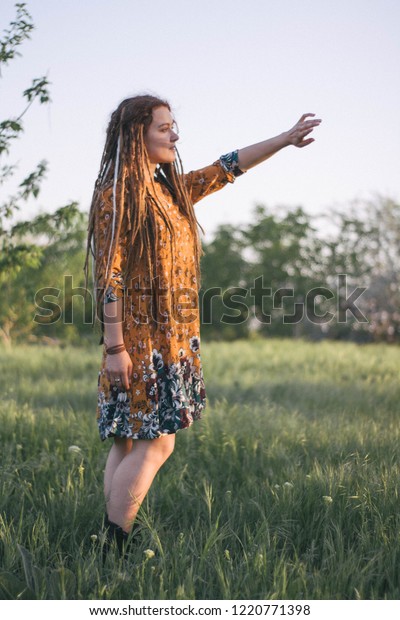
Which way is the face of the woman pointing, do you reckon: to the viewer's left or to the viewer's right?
to the viewer's right

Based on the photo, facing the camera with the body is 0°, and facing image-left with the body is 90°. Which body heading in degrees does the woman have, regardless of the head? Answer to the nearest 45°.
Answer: approximately 315°
